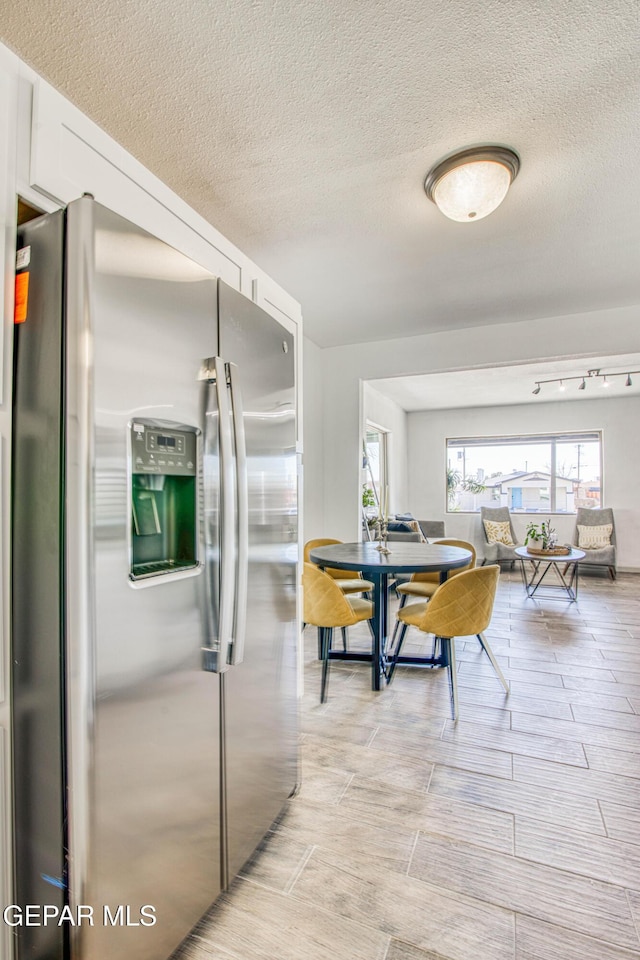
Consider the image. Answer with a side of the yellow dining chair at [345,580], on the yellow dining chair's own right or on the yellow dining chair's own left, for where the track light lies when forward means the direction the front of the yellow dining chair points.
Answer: on the yellow dining chair's own left

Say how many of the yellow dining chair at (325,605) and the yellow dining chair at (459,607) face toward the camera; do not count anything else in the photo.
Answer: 0

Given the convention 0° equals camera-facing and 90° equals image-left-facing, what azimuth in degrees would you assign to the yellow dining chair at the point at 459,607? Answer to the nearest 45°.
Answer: approximately 135°

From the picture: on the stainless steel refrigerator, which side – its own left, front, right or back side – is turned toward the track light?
left

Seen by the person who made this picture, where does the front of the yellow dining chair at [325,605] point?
facing away from the viewer and to the right of the viewer

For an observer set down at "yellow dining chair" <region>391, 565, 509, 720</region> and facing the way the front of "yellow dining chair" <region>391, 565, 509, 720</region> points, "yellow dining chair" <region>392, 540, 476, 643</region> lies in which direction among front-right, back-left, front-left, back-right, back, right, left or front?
front-right

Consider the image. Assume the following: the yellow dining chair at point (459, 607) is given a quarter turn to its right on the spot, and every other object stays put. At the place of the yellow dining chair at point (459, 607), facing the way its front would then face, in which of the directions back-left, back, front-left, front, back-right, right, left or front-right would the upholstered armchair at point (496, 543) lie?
front-left

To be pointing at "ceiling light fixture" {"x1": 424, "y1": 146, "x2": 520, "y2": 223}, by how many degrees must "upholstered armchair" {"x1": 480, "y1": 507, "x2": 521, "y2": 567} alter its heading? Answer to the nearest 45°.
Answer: approximately 45° to its right

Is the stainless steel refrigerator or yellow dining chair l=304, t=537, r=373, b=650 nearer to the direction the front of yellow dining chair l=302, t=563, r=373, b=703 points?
the yellow dining chair
